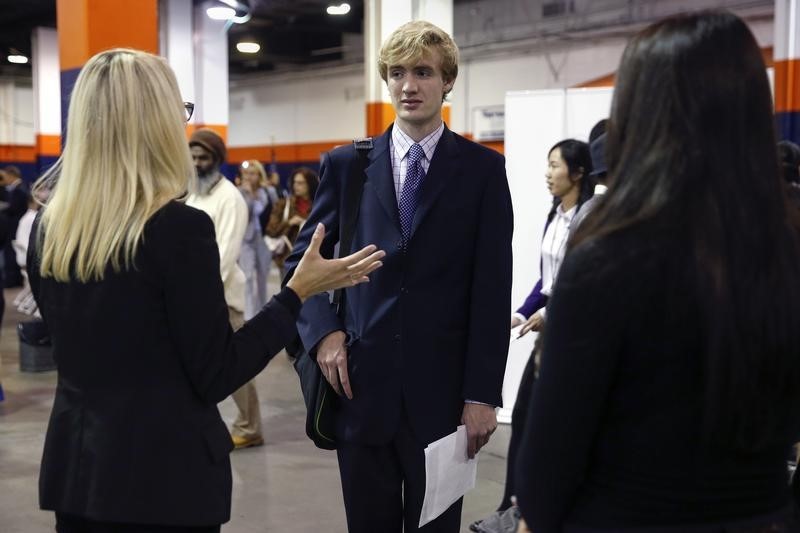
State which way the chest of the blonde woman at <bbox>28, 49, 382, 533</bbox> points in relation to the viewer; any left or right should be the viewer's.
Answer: facing away from the viewer and to the right of the viewer

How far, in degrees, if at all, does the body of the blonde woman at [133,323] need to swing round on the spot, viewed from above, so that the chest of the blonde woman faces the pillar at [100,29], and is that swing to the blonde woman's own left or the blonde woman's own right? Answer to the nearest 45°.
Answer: approximately 45° to the blonde woman's own left

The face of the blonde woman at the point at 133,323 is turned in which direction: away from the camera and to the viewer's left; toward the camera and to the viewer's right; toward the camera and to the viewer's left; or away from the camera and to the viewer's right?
away from the camera and to the viewer's right

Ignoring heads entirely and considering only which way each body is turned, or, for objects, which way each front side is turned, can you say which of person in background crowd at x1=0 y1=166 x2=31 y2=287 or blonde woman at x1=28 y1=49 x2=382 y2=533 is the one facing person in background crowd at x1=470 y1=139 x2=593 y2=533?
the blonde woman

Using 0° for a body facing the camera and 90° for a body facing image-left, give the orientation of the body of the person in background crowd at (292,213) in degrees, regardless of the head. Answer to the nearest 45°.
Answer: approximately 315°

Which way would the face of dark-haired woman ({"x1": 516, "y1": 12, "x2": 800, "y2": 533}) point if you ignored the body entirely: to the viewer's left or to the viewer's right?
to the viewer's left

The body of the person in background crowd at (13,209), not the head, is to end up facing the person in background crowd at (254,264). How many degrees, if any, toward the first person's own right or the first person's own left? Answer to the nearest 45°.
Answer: approximately 90° to the first person's own left

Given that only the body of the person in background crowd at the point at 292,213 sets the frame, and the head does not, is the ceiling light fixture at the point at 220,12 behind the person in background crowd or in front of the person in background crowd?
behind
